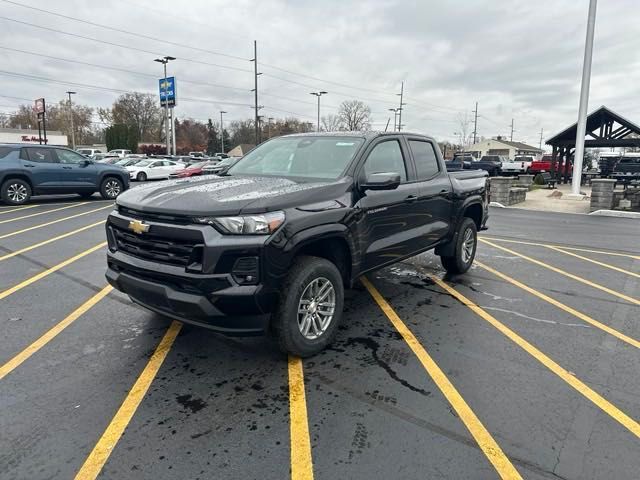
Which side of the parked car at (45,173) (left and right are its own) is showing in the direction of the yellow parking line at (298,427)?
right

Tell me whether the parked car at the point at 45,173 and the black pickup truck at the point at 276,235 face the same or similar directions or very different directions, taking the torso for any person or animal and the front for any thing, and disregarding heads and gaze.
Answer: very different directions

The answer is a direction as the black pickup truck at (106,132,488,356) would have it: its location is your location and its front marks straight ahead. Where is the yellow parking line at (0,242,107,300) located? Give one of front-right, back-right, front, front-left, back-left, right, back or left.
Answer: right

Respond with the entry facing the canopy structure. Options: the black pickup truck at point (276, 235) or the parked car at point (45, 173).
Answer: the parked car

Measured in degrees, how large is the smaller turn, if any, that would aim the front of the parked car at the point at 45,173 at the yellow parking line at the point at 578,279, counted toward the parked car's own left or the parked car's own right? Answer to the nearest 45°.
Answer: approximately 45° to the parked car's own right

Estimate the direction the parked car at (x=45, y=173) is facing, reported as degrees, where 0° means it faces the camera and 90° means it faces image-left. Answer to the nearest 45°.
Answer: approximately 270°

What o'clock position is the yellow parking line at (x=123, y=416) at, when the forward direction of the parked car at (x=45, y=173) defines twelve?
The yellow parking line is roughly at 3 o'clock from the parked car.

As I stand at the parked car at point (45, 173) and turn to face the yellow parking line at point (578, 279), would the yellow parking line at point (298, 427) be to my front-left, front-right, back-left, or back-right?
front-right

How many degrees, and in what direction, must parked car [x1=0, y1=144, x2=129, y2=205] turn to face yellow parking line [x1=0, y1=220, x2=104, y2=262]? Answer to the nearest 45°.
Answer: approximately 90° to its right

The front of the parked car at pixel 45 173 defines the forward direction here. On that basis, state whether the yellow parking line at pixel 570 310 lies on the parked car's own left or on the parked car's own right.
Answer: on the parked car's own right

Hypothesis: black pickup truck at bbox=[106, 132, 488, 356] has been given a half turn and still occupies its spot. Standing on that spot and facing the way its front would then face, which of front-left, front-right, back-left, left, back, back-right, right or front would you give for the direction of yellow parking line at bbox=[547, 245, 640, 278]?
front

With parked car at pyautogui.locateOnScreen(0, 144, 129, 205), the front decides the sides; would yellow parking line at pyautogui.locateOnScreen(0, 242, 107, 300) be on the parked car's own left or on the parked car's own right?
on the parked car's own right

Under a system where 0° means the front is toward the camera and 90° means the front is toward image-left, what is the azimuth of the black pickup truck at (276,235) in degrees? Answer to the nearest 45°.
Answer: approximately 45°

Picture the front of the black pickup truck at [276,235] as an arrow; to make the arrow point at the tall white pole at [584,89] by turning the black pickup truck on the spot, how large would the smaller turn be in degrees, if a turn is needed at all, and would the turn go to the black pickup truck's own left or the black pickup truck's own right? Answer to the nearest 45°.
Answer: approximately 180°

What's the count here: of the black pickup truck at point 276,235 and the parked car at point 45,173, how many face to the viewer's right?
1

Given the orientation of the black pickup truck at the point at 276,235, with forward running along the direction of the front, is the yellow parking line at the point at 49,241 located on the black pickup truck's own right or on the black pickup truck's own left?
on the black pickup truck's own right
